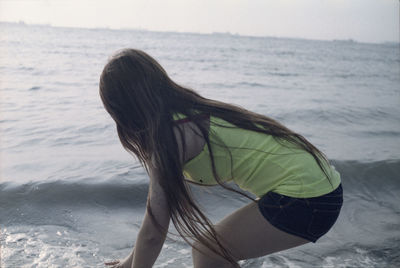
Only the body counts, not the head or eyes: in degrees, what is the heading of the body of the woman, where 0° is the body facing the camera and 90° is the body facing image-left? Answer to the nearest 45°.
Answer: approximately 90°
